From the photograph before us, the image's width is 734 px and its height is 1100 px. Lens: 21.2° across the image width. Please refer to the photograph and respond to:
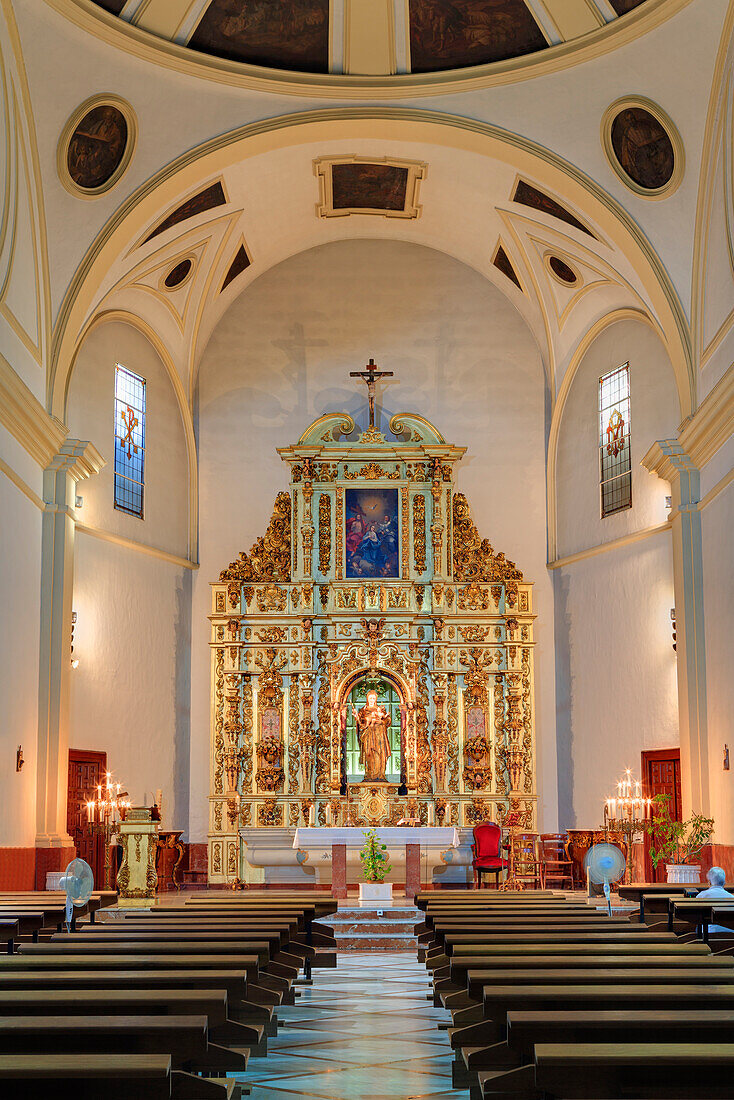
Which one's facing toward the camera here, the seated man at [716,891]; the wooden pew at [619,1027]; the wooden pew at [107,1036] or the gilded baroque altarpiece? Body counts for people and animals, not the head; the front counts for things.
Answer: the gilded baroque altarpiece

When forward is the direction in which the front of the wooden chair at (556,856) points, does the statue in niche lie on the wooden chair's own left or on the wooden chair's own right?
on the wooden chair's own right

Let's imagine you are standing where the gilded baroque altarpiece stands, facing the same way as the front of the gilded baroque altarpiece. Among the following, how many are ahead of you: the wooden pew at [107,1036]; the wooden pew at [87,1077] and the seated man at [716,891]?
3

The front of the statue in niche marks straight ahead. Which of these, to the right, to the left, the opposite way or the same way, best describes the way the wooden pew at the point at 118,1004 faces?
the opposite way

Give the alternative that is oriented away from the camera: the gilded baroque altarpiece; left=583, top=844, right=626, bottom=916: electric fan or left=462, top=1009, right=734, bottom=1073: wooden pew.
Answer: the wooden pew

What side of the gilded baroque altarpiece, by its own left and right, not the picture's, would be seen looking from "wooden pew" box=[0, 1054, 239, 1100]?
front

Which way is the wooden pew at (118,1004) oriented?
away from the camera

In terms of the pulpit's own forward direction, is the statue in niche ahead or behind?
behind

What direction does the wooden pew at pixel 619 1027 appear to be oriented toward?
away from the camera

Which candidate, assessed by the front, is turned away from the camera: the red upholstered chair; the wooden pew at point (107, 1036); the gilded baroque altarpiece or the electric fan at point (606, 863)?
the wooden pew

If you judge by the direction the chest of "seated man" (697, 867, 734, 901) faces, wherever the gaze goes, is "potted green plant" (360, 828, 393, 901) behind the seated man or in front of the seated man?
in front

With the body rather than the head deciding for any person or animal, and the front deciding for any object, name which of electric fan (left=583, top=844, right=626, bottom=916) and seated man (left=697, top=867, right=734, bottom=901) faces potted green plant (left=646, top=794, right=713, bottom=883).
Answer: the seated man

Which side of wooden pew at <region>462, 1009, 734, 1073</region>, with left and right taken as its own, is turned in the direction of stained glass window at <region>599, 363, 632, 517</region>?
front
